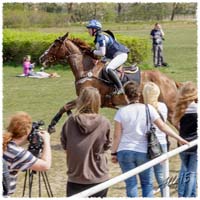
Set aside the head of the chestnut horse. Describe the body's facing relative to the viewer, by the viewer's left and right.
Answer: facing to the left of the viewer

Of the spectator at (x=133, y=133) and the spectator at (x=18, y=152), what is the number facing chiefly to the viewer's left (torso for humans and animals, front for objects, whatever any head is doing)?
0

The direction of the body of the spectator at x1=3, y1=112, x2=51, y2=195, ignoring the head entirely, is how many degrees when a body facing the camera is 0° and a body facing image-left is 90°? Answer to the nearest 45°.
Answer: approximately 225°

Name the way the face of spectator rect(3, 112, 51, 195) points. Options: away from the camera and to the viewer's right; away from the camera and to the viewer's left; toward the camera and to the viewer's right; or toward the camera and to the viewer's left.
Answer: away from the camera and to the viewer's right

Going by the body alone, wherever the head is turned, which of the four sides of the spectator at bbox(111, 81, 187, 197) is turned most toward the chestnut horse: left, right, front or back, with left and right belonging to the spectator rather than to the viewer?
front

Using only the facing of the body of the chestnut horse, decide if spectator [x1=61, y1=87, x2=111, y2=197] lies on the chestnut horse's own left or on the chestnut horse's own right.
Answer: on the chestnut horse's own left

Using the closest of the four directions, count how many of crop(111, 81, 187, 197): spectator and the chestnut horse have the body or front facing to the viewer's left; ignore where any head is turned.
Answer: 1

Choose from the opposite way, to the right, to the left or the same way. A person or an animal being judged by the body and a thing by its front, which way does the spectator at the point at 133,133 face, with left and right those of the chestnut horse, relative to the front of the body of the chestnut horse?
to the right

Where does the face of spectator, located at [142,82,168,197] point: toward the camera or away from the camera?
away from the camera

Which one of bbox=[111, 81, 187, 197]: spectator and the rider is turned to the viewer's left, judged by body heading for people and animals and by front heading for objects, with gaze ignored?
the rider

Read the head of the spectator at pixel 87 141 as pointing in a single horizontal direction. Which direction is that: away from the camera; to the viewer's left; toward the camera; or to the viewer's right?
away from the camera

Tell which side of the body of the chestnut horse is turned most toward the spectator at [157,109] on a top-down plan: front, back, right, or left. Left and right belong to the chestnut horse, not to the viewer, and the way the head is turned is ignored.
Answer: left

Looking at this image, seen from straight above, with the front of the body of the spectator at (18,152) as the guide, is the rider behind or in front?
in front

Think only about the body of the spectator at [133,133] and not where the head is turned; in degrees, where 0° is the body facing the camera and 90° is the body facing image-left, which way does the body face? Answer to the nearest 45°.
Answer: approximately 180°

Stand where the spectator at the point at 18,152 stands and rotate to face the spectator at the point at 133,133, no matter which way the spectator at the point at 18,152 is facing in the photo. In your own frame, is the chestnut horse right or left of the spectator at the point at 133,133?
left

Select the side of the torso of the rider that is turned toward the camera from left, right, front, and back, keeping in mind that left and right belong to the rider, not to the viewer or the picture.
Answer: left

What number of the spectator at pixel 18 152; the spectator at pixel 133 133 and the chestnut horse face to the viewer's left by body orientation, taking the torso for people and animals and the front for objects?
1
